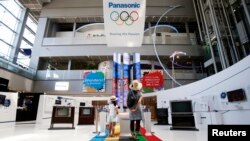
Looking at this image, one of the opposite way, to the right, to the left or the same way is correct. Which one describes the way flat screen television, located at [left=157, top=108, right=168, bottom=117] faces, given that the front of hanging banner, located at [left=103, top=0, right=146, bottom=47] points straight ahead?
the same way

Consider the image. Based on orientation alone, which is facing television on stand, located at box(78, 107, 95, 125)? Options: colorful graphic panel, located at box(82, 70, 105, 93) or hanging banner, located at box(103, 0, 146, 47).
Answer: the colorful graphic panel

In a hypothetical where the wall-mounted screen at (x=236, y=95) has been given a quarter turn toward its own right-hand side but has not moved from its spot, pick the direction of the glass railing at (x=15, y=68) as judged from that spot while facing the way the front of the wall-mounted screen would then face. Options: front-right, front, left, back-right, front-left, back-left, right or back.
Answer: front-left

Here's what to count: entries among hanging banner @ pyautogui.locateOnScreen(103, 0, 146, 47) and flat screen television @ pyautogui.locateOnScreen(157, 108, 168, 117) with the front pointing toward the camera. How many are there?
2

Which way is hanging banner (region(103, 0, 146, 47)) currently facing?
toward the camera

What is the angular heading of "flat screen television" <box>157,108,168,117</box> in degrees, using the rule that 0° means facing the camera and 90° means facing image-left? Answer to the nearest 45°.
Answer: approximately 0°

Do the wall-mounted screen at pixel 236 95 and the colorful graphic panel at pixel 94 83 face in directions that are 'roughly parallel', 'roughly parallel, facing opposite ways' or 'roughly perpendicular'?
roughly perpendicular

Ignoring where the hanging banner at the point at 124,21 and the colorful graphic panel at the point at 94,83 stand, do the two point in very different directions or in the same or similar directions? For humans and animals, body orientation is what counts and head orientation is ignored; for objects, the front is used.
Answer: same or similar directions

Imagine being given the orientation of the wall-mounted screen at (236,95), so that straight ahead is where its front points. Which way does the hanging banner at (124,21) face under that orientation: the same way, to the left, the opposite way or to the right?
to the left

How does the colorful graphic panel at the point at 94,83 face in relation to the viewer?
toward the camera

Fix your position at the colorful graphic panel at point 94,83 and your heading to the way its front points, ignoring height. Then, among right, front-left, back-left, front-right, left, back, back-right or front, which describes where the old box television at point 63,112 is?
front

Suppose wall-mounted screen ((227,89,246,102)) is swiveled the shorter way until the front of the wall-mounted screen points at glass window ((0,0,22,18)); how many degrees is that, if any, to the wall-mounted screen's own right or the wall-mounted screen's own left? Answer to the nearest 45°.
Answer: approximately 45° to the wall-mounted screen's own right
